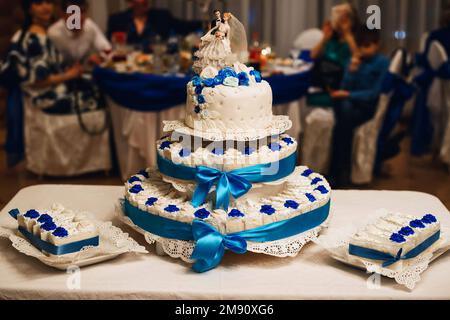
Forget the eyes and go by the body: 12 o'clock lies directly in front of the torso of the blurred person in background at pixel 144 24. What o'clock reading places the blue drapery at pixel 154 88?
The blue drapery is roughly at 12 o'clock from the blurred person in background.

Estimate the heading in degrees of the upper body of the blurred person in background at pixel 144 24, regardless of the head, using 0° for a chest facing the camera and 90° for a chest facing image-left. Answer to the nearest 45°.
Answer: approximately 0°

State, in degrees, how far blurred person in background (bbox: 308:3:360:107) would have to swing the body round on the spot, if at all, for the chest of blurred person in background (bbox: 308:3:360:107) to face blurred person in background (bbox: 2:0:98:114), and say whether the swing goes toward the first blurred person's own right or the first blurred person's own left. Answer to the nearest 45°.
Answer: approximately 45° to the first blurred person's own right

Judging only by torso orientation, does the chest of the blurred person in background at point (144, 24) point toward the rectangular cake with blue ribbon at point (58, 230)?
yes

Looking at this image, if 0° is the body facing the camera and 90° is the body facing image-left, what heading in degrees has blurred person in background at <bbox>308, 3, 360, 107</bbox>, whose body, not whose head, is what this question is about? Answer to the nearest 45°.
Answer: approximately 45°

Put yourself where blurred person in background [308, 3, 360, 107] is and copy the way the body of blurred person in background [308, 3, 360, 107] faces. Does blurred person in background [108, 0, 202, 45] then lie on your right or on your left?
on your right
